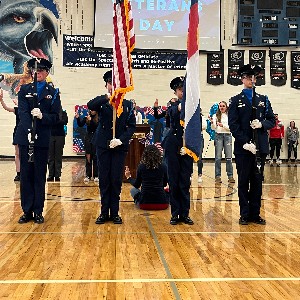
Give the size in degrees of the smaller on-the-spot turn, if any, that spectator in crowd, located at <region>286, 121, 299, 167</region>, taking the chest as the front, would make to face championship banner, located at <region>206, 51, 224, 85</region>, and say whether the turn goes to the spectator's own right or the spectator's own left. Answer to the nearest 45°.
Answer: approximately 90° to the spectator's own right

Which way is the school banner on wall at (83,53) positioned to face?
toward the camera

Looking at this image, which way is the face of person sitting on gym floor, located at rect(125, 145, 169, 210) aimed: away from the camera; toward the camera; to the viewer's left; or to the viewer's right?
away from the camera

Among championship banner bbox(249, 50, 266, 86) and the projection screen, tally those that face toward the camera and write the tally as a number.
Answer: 2

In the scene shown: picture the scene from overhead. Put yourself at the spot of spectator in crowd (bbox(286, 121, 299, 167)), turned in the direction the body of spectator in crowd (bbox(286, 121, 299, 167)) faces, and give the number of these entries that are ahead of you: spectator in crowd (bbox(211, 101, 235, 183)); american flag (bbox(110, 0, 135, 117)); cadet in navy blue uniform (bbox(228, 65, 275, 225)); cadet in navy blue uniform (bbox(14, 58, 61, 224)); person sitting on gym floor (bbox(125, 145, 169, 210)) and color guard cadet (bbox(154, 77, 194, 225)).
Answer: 6

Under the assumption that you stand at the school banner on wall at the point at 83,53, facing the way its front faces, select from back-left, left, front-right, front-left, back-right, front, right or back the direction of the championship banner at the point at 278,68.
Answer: left

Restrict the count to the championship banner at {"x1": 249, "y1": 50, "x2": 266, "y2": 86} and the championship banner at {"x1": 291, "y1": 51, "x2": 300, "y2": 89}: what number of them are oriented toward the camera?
2

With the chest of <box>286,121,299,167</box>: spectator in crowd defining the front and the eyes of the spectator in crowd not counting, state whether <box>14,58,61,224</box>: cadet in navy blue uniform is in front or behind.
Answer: in front

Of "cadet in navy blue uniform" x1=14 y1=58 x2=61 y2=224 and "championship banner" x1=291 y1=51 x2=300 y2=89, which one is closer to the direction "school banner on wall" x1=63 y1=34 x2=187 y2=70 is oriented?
the cadet in navy blue uniform

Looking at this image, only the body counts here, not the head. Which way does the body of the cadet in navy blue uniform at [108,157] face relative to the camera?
toward the camera

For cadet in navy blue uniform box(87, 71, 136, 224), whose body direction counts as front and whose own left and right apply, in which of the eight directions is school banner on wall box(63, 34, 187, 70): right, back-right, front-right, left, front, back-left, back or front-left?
back

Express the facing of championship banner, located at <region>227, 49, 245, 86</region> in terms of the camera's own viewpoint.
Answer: facing the viewer

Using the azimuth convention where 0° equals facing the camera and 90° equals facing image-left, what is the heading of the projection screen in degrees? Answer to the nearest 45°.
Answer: approximately 0°

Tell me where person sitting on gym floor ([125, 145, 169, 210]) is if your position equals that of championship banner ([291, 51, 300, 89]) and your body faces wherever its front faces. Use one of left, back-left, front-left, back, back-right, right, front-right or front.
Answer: front

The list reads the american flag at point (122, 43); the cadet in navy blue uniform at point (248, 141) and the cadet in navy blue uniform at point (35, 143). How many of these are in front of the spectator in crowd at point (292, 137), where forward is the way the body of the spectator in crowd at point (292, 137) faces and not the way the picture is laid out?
3
